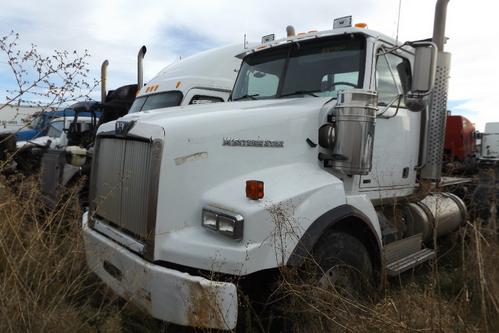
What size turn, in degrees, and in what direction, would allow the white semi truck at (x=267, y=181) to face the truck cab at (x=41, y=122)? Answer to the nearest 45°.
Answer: approximately 90° to its right

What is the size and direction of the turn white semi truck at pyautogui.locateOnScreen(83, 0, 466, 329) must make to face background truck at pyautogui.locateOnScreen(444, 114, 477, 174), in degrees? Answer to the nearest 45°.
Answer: approximately 180°

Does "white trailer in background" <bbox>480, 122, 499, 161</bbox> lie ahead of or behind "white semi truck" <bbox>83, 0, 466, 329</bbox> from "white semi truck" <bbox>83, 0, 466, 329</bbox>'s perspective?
behind

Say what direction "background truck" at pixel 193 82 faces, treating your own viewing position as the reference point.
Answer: facing the viewer and to the left of the viewer

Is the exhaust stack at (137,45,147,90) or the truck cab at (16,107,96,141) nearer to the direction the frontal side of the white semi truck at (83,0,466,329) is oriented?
the truck cab

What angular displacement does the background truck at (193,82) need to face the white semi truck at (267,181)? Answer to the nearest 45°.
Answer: approximately 45° to its left

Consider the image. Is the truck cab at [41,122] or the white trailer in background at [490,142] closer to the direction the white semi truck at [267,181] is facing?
the truck cab

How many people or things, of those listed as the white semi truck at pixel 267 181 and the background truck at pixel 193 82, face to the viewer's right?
0

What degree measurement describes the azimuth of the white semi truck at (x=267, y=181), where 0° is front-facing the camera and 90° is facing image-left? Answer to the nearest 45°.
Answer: approximately 45°

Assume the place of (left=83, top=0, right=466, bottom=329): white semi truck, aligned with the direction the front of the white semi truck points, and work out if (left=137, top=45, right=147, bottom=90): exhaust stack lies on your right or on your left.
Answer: on your right
